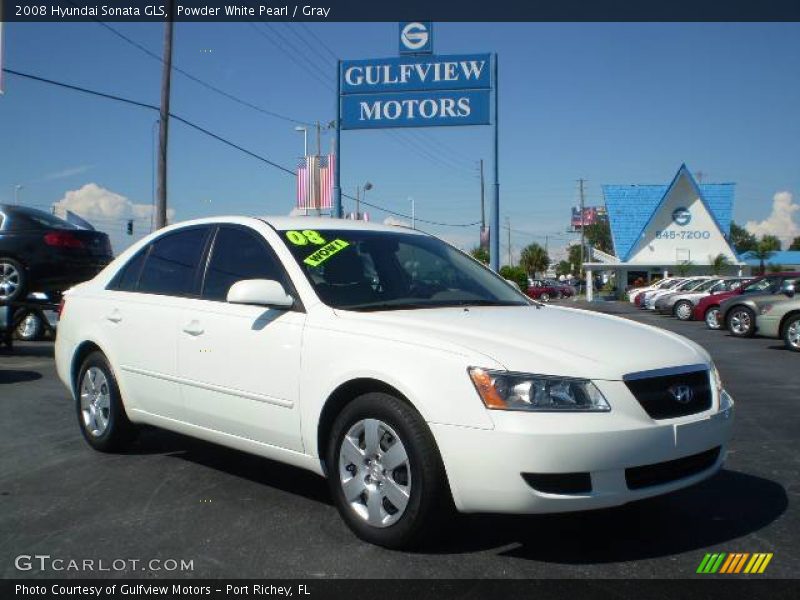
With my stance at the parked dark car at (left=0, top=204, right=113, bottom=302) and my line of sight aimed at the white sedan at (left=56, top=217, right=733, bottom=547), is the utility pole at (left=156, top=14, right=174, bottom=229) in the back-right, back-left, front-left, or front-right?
back-left

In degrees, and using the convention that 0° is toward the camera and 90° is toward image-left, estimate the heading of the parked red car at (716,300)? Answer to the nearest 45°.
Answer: approximately 45°

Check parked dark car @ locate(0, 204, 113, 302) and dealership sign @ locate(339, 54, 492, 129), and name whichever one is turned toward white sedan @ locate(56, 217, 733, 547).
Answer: the dealership sign

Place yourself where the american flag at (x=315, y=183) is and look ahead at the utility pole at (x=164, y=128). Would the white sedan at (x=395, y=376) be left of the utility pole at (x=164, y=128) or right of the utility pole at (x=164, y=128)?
left

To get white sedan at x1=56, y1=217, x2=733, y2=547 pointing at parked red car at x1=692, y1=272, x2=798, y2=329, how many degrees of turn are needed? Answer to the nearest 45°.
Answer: approximately 90° to its left

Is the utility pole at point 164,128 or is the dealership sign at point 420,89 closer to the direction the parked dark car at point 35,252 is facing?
the utility pole

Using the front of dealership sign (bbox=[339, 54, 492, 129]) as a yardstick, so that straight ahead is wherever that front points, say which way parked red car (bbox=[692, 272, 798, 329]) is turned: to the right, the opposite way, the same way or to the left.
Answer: to the right

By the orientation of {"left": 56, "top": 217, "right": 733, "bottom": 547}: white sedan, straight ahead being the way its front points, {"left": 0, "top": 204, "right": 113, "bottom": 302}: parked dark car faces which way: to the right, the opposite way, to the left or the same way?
the opposite way

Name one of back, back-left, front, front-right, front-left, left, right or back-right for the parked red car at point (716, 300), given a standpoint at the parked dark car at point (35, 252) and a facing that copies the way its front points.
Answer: back-right

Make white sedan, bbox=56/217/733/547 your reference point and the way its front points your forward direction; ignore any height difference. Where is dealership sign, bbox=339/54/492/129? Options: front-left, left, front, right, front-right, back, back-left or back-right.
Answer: back-left

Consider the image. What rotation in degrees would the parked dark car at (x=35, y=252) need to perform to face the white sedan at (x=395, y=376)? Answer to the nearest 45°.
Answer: approximately 135° to its left

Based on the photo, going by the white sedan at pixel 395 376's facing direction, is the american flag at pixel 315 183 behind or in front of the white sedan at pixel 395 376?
behind

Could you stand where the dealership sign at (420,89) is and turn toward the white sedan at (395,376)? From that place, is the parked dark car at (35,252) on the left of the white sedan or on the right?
right

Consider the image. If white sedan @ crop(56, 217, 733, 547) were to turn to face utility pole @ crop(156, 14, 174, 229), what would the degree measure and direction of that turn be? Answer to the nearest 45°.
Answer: approximately 135° to its left

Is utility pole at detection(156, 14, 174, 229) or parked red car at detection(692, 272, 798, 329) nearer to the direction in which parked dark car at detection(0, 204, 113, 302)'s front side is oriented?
the utility pole

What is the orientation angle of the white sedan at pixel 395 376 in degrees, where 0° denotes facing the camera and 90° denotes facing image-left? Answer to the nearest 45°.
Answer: approximately 315°

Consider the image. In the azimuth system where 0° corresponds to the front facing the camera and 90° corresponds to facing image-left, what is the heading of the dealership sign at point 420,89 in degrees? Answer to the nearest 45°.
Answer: approximately 0°

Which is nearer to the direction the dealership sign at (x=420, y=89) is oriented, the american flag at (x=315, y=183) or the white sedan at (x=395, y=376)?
the white sedan

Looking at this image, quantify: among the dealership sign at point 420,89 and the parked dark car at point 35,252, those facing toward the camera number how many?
1

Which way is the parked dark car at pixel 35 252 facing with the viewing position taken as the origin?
facing away from the viewer and to the left of the viewer
